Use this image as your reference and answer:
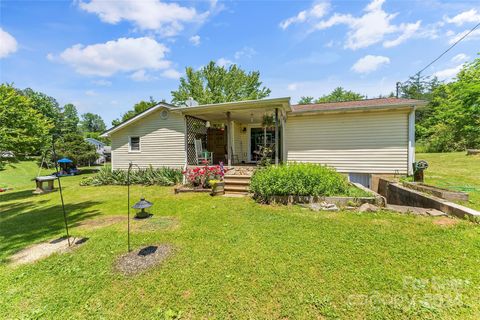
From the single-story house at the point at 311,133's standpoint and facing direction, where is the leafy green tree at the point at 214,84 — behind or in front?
behind

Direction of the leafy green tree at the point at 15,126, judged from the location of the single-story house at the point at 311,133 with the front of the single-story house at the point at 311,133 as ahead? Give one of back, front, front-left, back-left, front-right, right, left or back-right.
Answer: right

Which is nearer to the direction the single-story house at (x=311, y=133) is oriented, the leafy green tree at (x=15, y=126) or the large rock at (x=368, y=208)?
the large rock

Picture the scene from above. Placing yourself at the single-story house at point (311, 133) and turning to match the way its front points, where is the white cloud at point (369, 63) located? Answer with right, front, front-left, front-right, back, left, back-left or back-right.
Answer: back-left

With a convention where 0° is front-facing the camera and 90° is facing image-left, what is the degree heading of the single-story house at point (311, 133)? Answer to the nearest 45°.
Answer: approximately 0°

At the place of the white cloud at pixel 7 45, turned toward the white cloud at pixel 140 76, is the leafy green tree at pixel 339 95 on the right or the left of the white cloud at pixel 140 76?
right

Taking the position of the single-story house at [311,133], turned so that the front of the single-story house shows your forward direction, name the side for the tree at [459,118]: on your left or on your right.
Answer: on your left

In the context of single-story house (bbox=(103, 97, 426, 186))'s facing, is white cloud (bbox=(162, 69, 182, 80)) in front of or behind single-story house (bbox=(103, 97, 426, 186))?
behind

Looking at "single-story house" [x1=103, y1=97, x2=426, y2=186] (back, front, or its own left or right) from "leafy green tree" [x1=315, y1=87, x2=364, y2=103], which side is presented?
back

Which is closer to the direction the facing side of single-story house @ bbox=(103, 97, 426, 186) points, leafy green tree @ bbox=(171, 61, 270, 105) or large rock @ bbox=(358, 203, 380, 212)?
the large rock
